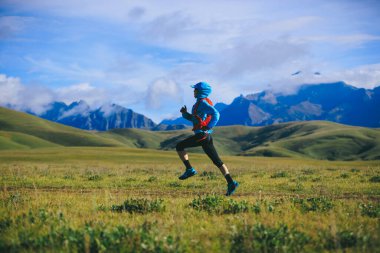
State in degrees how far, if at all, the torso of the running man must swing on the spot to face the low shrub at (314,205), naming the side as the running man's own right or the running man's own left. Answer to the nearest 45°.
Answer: approximately 135° to the running man's own left

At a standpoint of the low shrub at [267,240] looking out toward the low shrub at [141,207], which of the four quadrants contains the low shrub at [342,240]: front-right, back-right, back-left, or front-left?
back-right

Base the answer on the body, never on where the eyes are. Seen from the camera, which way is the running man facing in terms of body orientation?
to the viewer's left

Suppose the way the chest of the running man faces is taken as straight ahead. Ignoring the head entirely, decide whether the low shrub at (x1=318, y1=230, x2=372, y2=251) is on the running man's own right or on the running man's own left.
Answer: on the running man's own left

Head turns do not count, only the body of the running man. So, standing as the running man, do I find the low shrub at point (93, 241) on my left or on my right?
on my left
